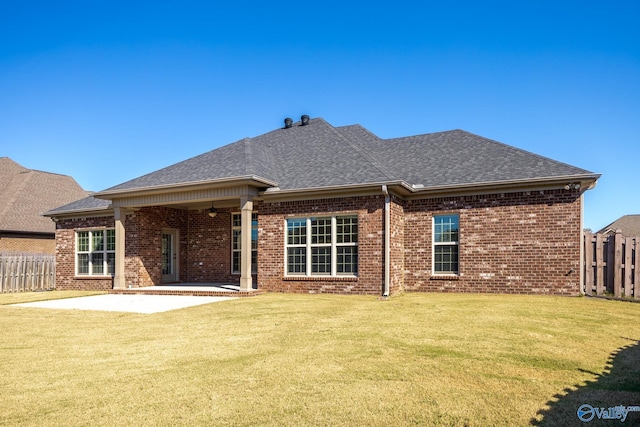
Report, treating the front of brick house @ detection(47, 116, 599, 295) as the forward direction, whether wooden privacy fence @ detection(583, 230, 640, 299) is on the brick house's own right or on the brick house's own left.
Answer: on the brick house's own right

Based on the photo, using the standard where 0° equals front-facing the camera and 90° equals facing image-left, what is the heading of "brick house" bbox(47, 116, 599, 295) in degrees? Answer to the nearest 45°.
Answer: approximately 180°
